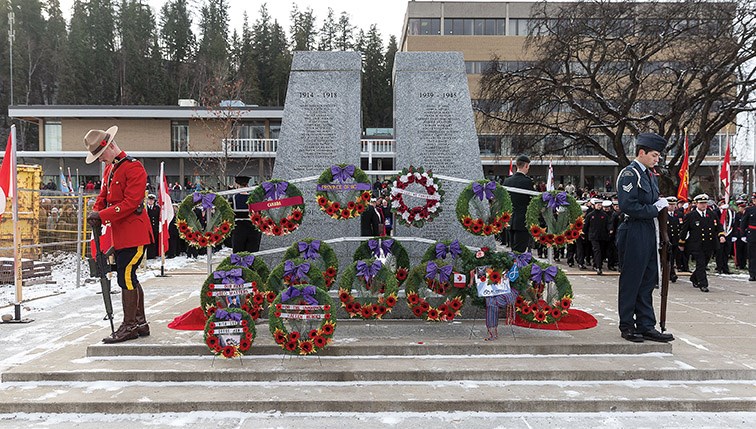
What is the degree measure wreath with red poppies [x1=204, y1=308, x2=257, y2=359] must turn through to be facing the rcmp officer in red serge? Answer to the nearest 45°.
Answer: approximately 135° to its right

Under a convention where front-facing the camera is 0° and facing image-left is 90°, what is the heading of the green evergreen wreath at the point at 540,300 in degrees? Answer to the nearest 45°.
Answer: approximately 0°

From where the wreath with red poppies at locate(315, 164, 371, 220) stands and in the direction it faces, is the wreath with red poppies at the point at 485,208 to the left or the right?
on its left

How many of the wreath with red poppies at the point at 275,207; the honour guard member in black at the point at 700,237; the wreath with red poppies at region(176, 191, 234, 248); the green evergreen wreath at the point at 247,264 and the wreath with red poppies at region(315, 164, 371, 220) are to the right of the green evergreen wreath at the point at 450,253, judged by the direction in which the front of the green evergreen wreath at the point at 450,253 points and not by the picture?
4

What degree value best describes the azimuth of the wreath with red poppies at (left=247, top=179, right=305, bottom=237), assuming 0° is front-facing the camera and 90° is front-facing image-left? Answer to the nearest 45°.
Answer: approximately 0°

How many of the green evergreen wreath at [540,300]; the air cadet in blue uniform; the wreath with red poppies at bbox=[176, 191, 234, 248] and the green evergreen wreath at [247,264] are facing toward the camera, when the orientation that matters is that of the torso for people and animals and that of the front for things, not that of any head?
3
